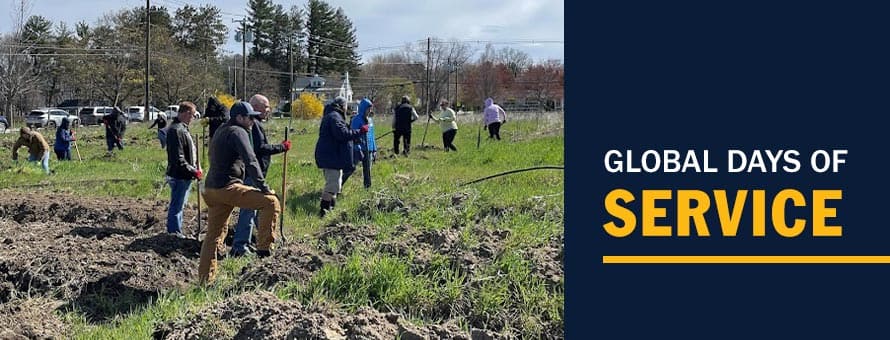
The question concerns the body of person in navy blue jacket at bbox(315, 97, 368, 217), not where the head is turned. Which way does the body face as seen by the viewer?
to the viewer's right

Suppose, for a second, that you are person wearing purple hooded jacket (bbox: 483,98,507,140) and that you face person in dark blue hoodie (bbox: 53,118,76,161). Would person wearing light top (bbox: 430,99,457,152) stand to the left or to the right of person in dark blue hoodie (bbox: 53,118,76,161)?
left

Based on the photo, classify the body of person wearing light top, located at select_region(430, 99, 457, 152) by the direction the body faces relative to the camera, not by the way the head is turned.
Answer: to the viewer's left
